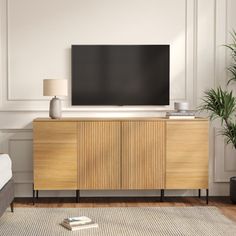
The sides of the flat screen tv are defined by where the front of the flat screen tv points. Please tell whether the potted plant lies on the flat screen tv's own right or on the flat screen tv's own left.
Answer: on the flat screen tv's own left

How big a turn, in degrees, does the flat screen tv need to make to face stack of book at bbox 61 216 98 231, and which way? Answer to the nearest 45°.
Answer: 0° — it already faces it

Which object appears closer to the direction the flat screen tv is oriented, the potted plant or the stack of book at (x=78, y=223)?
the stack of book

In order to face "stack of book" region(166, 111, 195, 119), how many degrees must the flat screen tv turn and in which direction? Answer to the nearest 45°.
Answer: approximately 45° to its left

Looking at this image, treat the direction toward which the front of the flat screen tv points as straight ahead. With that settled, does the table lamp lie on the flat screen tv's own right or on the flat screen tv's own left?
on the flat screen tv's own right

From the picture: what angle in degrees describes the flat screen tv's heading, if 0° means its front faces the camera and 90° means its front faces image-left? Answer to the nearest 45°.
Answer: approximately 0°

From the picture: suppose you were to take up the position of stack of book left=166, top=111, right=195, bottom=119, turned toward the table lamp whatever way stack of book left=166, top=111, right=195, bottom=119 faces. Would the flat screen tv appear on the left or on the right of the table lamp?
right
